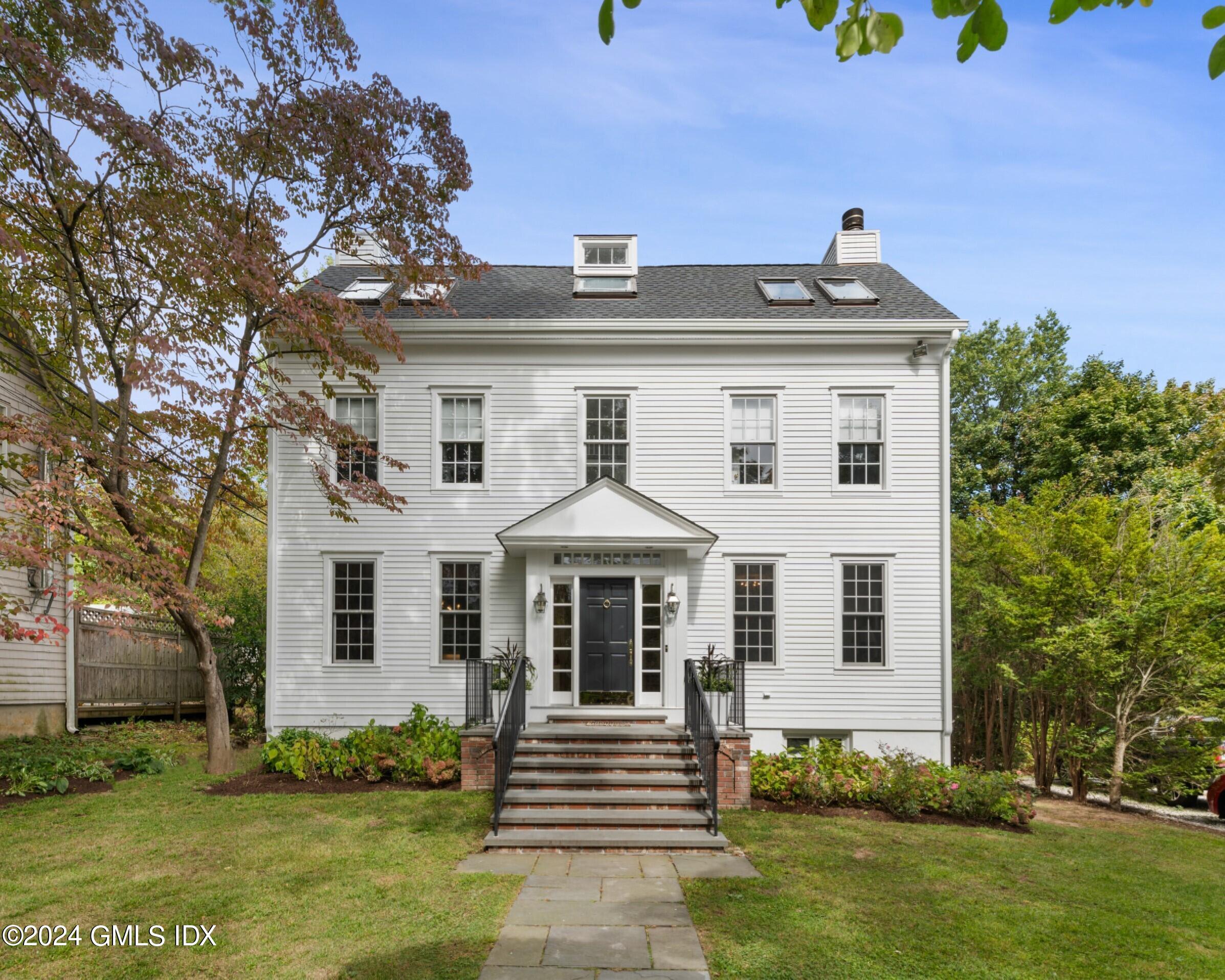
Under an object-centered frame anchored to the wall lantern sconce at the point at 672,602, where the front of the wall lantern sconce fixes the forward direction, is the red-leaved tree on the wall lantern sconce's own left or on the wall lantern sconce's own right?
on the wall lantern sconce's own right

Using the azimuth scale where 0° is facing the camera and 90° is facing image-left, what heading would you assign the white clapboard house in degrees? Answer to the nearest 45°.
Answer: approximately 0°

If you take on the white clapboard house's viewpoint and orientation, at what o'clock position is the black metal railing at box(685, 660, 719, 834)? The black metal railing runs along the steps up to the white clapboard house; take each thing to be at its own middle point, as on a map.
The black metal railing is roughly at 12 o'clock from the white clapboard house.

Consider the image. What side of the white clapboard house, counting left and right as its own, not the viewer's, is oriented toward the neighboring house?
right
